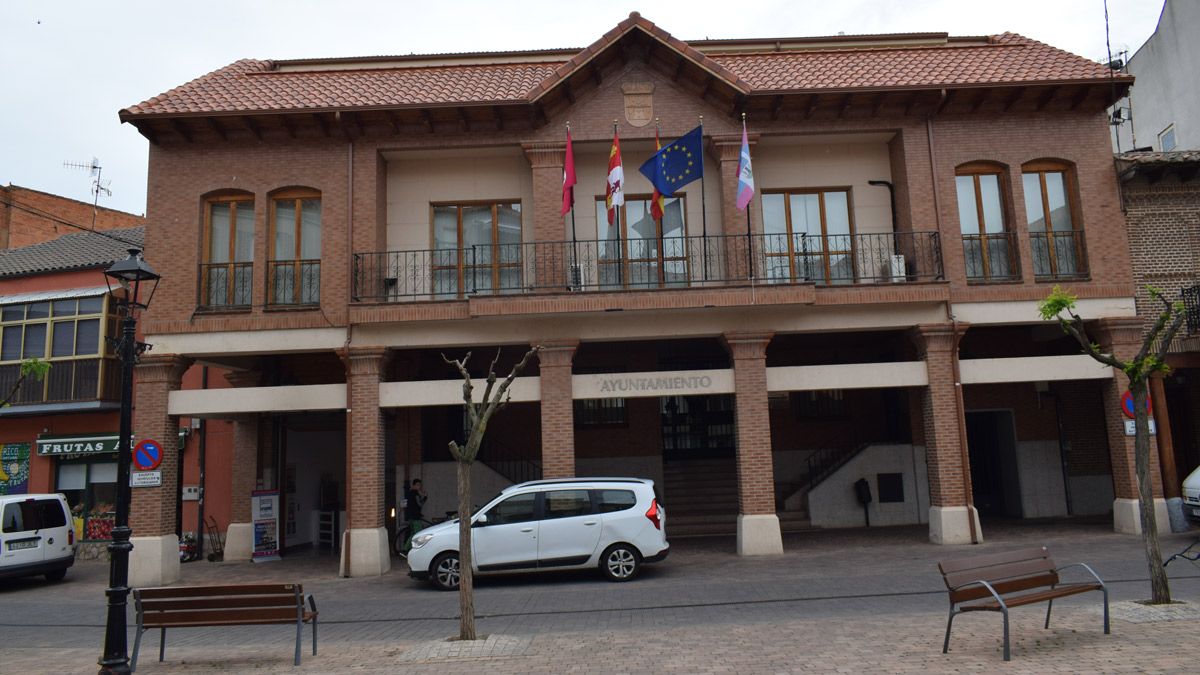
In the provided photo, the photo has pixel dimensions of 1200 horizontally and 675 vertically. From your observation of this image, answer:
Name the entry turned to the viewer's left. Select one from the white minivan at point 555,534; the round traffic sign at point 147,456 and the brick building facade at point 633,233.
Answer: the white minivan

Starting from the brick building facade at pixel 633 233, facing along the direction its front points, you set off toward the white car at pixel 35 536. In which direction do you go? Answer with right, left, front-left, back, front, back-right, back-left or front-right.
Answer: right

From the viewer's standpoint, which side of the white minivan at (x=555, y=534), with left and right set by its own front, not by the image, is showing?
left

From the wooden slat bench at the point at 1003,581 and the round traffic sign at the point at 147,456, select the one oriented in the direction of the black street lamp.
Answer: the round traffic sign

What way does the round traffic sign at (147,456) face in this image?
toward the camera

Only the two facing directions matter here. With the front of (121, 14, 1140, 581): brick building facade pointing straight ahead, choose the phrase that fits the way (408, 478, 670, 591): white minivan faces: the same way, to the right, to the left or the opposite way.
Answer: to the right

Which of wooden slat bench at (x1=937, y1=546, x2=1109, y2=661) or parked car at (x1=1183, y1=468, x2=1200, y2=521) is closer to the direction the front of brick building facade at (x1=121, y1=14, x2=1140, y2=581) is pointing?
the wooden slat bench

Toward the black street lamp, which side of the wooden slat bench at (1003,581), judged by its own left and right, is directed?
right

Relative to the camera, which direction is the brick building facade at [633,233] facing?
toward the camera

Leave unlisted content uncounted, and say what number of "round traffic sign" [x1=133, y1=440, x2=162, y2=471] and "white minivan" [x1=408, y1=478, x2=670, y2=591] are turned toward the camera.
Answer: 1

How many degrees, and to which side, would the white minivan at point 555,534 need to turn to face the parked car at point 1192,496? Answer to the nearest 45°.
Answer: approximately 180°

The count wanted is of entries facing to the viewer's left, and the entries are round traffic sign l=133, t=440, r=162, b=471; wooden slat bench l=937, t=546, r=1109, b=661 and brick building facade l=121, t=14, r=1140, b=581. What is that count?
0

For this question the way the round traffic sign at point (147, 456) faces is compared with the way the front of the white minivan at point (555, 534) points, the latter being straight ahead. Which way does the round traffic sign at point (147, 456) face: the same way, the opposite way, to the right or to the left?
to the left

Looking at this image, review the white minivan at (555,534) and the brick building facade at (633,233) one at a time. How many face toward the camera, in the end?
1

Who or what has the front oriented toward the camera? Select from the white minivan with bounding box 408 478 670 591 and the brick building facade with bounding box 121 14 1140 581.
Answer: the brick building facade

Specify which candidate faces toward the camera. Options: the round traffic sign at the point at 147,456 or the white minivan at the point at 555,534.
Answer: the round traffic sign

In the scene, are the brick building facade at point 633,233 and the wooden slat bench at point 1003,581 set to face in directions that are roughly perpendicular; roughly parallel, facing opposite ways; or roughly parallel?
roughly parallel

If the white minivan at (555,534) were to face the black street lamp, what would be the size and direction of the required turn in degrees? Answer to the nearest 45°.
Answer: approximately 45° to its left

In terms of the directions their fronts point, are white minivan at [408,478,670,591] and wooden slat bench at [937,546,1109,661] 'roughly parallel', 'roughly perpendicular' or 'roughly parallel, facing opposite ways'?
roughly perpendicular

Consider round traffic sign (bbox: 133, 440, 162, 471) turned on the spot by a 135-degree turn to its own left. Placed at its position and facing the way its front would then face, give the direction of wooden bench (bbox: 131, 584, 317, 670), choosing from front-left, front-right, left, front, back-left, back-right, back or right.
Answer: back-right
